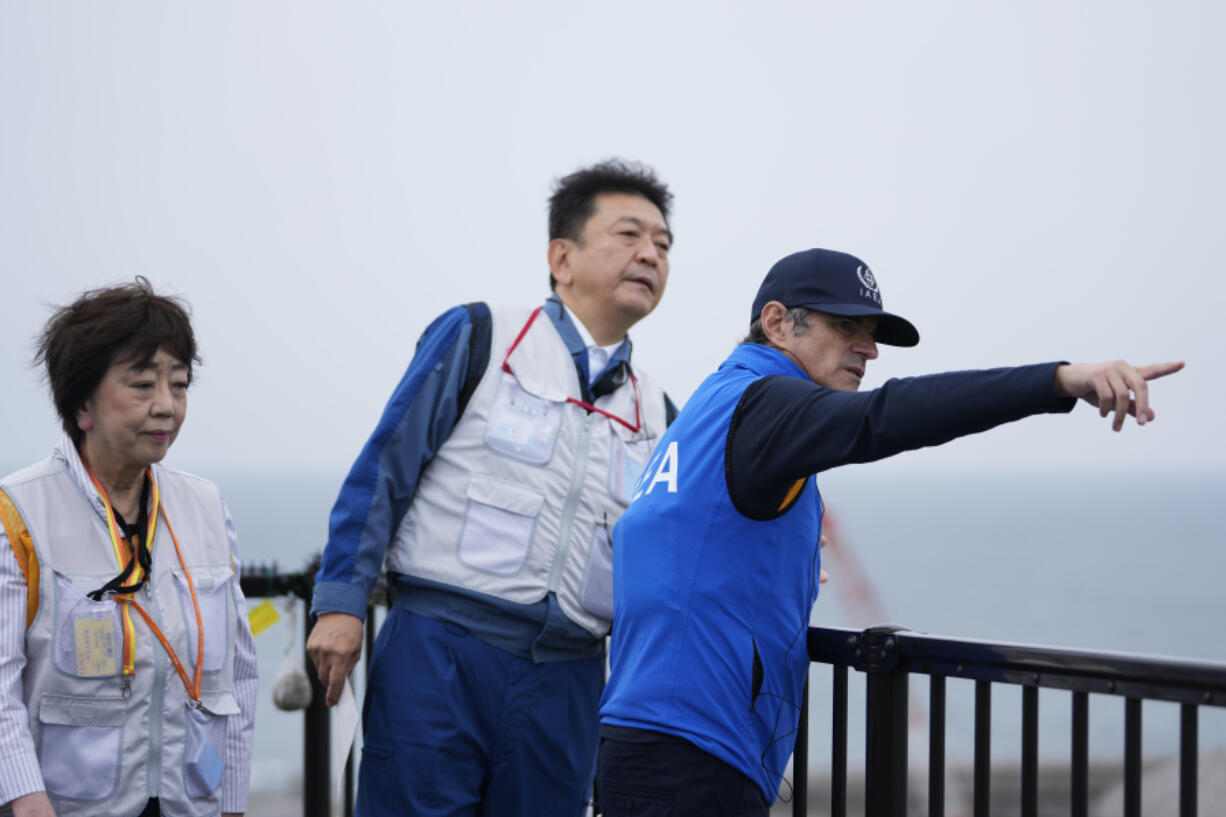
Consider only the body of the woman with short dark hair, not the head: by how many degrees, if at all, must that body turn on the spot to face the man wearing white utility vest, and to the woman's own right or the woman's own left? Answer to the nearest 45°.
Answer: approximately 45° to the woman's own left

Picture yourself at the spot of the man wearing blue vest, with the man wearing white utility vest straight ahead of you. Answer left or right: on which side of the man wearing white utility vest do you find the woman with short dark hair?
left

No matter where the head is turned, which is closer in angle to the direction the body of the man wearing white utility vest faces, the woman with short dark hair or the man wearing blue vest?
the man wearing blue vest

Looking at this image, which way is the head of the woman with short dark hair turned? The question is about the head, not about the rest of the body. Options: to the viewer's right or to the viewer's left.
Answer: to the viewer's right

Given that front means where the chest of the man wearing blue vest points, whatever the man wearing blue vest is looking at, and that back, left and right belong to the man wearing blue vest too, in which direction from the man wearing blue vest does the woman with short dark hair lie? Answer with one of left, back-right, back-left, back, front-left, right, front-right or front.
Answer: back

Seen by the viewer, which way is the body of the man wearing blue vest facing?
to the viewer's right

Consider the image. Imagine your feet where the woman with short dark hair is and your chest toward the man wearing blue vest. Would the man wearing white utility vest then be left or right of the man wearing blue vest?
left

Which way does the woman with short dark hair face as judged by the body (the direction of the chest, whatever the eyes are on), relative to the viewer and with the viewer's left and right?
facing the viewer and to the right of the viewer

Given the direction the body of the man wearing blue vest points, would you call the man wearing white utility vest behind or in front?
behind

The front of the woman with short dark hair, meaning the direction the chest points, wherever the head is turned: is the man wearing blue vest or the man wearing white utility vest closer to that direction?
the man wearing blue vest

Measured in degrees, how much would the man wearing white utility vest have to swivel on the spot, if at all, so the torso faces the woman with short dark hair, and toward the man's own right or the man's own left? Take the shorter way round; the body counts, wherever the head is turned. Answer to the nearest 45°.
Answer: approximately 90° to the man's own right
